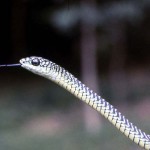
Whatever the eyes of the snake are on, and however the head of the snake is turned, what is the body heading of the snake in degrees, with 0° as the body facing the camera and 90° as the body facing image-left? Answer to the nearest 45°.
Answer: approximately 90°
